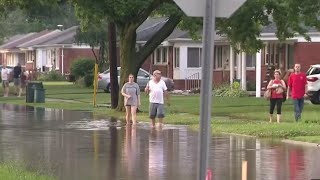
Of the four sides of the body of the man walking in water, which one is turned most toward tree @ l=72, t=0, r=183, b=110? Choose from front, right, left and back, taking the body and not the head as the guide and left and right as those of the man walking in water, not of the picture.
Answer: back

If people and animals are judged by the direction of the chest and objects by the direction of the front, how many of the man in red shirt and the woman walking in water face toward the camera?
2

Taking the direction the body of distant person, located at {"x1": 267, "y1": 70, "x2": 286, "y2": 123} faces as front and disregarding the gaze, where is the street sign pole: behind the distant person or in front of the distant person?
in front

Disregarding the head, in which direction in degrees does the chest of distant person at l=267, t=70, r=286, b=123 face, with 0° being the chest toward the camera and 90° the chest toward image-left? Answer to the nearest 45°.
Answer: approximately 0°

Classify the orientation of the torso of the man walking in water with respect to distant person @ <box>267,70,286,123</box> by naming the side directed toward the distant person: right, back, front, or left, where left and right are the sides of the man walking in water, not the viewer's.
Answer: left

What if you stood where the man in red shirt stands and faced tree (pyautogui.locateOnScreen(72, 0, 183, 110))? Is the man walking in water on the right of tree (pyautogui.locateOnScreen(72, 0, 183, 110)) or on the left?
left
